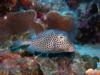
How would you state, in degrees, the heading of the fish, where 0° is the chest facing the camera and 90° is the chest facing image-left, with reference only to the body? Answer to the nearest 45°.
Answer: approximately 270°
